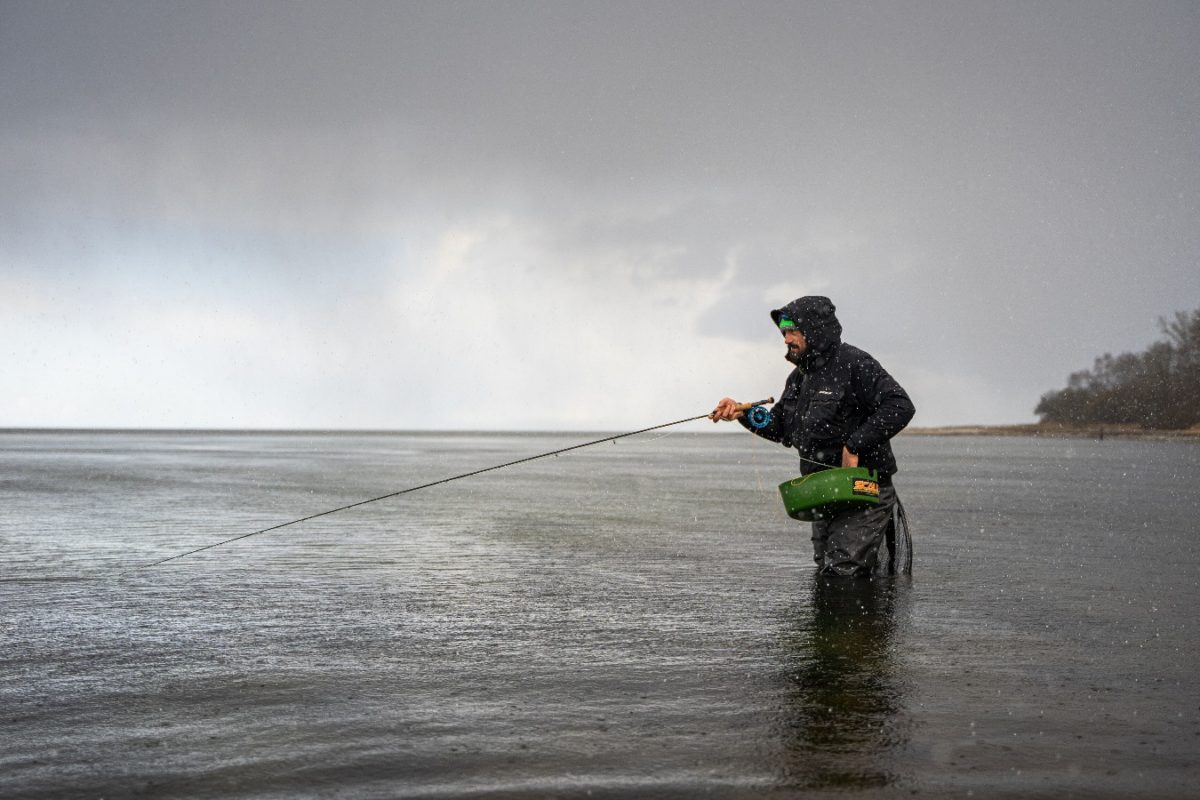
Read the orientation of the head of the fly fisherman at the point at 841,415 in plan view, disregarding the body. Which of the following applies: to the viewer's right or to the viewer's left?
to the viewer's left

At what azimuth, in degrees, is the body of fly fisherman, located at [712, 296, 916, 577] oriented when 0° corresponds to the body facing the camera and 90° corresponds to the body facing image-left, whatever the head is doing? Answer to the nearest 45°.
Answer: approximately 45°
